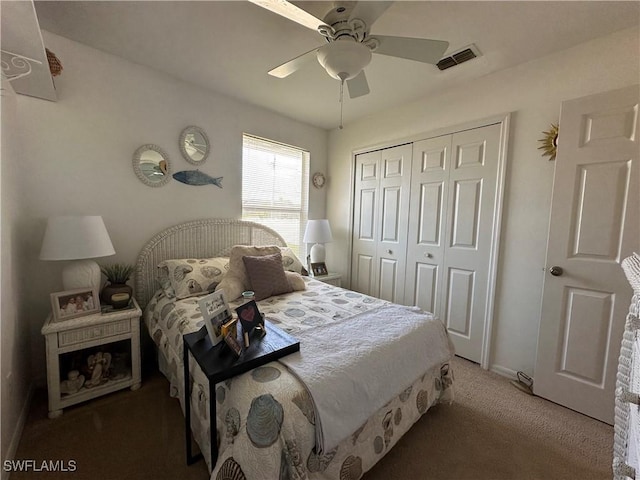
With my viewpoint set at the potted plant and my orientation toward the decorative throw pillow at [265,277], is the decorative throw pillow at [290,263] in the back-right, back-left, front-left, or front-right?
front-left

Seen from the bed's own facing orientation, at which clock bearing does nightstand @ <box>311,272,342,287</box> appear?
The nightstand is roughly at 8 o'clock from the bed.

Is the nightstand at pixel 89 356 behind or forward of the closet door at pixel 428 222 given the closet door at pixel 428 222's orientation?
forward

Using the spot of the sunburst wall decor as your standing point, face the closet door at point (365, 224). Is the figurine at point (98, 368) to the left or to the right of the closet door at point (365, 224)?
left

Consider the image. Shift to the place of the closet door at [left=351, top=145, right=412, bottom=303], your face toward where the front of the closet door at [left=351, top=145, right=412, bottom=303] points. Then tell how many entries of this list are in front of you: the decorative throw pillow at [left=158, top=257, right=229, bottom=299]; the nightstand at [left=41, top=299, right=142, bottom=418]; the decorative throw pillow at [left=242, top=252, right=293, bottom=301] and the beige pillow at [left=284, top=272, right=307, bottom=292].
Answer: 4

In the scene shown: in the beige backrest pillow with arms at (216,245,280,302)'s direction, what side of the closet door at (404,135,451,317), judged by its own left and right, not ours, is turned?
front

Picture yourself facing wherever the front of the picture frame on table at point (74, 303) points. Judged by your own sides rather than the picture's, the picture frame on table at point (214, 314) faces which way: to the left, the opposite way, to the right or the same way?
the same way

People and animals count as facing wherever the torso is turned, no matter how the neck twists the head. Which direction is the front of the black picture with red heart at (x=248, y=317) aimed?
toward the camera

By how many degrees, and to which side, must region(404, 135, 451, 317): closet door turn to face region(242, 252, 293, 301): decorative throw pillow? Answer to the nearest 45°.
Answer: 0° — it already faces it

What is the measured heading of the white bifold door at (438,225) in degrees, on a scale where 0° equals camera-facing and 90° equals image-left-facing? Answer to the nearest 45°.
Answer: approximately 45°

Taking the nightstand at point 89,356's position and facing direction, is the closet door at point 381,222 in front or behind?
in front

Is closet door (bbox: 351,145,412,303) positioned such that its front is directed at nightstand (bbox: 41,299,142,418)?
yes

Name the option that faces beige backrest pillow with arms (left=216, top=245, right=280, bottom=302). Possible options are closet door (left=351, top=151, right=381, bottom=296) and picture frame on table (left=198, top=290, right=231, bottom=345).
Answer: the closet door

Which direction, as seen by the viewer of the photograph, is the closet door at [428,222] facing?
facing the viewer and to the left of the viewer

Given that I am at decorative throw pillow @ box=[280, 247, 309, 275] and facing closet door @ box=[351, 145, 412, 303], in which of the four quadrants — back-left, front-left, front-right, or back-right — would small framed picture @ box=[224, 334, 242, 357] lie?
back-right

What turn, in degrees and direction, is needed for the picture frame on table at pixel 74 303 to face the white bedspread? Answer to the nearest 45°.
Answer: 0° — it already faces it

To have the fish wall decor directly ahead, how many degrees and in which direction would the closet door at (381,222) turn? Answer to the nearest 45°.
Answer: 0° — it already faces it

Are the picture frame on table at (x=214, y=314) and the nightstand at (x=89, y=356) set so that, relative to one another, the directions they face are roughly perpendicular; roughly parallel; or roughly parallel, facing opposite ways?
roughly parallel

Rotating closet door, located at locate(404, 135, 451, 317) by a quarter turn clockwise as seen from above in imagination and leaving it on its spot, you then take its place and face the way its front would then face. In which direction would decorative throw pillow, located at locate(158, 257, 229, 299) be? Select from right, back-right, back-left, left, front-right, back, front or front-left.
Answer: left

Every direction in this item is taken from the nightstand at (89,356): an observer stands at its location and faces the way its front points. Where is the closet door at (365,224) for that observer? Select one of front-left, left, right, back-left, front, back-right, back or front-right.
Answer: front-left
